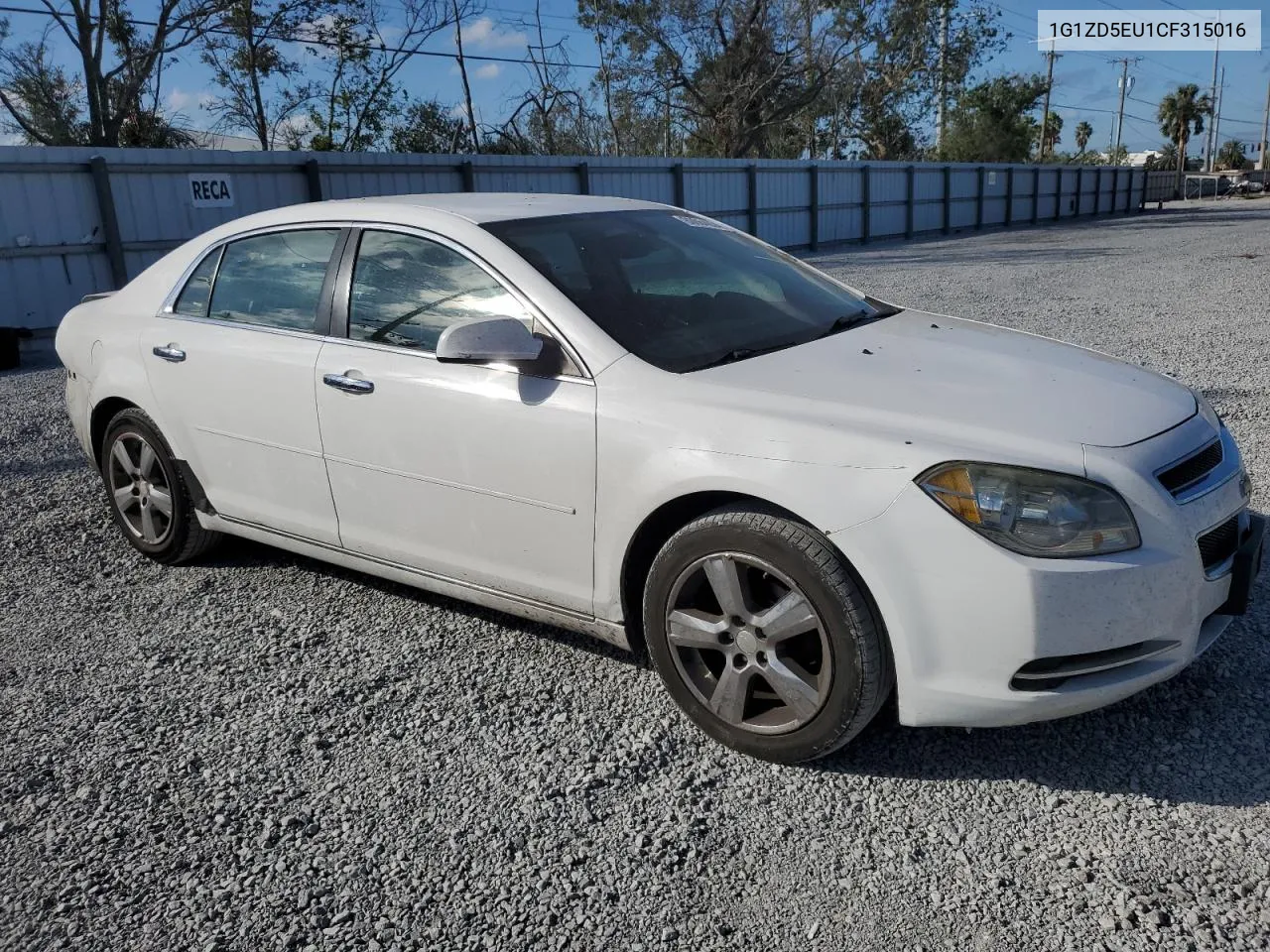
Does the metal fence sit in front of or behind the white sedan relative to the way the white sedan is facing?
behind

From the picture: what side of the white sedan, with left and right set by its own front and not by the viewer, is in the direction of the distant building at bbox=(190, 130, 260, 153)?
back

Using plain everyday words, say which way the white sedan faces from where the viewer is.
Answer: facing the viewer and to the right of the viewer

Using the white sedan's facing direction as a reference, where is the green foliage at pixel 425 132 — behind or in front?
behind
